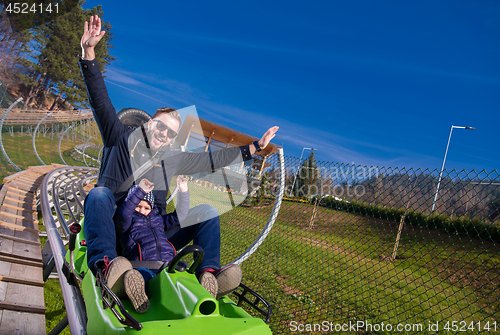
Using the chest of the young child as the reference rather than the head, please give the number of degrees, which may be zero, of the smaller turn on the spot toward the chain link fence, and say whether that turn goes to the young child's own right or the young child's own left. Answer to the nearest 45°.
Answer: approximately 135° to the young child's own left

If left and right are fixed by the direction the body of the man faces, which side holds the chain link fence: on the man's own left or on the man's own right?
on the man's own left

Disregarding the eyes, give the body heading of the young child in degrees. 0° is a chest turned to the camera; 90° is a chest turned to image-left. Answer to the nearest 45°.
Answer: approximately 0°
